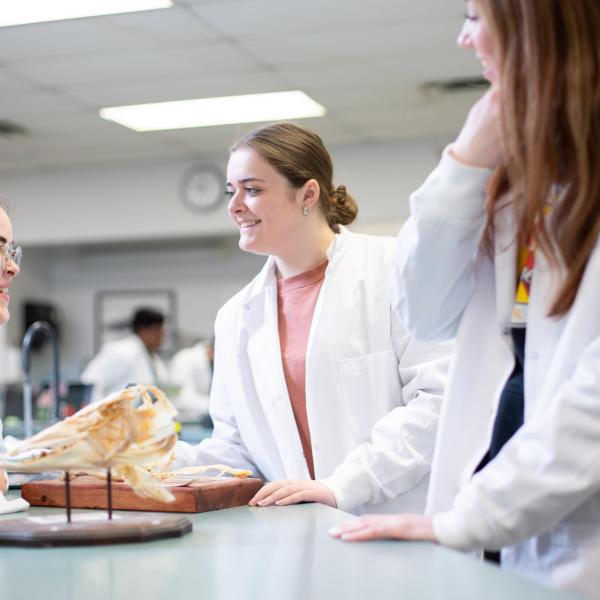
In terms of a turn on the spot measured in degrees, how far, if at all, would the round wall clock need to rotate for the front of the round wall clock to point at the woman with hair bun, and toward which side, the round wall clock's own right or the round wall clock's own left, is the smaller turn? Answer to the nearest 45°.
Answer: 0° — it already faces them

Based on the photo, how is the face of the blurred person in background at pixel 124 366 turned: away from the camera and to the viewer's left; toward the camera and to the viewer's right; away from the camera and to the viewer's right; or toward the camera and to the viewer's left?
toward the camera and to the viewer's right

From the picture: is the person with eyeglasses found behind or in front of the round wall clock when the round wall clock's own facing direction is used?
in front

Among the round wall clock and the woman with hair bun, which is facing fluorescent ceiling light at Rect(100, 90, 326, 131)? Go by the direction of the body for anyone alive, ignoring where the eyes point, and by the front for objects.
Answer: the round wall clock

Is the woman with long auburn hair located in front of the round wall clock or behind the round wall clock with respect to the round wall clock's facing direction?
in front

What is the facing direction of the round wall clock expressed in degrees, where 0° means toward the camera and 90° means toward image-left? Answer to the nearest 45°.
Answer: approximately 0°

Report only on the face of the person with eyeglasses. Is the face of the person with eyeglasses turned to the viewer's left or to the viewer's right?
to the viewer's right

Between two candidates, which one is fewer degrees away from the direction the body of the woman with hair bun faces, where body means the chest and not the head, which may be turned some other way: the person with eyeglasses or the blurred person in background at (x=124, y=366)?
the person with eyeglasses

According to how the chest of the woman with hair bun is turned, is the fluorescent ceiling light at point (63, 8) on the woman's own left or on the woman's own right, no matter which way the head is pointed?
on the woman's own right

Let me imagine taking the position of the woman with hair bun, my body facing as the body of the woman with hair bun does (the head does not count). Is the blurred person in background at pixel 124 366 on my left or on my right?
on my right
